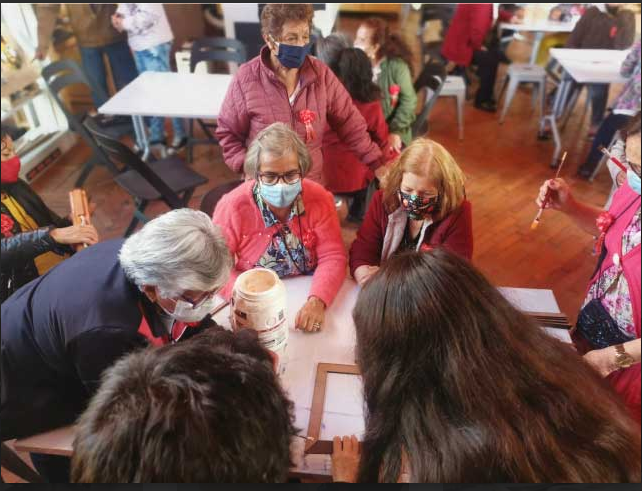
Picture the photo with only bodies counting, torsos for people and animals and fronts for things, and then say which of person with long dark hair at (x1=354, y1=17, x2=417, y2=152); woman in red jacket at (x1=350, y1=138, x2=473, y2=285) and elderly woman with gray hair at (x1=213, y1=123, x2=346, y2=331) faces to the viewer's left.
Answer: the person with long dark hair

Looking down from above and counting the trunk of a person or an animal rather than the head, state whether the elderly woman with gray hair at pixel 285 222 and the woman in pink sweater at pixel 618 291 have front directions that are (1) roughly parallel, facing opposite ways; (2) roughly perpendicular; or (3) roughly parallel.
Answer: roughly perpendicular

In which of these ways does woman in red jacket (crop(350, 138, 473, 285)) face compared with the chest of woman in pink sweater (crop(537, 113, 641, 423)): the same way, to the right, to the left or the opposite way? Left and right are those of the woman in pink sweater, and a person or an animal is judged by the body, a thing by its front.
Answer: to the left

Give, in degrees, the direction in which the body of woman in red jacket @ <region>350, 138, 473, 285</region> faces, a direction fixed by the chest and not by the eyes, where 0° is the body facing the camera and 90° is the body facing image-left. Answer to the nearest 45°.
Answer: approximately 0°

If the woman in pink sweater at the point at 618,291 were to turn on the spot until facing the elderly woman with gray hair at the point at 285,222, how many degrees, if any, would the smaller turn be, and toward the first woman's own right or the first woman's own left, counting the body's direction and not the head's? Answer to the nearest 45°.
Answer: approximately 45° to the first woman's own right

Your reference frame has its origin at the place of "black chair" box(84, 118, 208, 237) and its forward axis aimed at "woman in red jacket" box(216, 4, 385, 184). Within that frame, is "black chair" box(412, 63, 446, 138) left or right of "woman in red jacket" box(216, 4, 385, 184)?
left

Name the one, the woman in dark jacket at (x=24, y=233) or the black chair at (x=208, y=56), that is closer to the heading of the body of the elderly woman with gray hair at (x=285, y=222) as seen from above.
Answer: the woman in dark jacket

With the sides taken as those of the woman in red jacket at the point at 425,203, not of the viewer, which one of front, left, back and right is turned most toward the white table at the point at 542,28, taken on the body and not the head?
back

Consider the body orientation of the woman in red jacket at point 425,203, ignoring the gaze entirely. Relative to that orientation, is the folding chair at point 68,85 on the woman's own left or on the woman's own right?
on the woman's own right

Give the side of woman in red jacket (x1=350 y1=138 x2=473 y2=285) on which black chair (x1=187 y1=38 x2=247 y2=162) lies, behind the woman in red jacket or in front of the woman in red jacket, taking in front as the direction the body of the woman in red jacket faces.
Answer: behind

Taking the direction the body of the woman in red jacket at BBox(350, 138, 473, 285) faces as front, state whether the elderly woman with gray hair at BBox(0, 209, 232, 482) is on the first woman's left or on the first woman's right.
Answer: on the first woman's right
